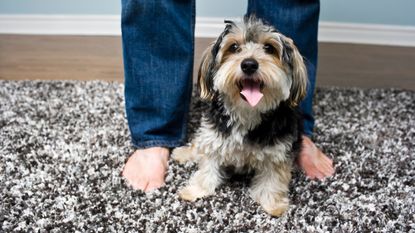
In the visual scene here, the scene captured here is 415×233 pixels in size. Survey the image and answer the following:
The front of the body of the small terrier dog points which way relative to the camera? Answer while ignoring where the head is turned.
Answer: toward the camera
